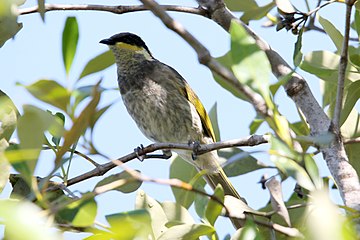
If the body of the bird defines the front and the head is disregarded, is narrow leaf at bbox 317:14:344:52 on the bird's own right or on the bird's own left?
on the bird's own left

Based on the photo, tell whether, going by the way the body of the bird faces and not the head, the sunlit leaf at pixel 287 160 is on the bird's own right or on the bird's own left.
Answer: on the bird's own left

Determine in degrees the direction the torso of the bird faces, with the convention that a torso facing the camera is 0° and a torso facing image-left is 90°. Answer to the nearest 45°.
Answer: approximately 45°
